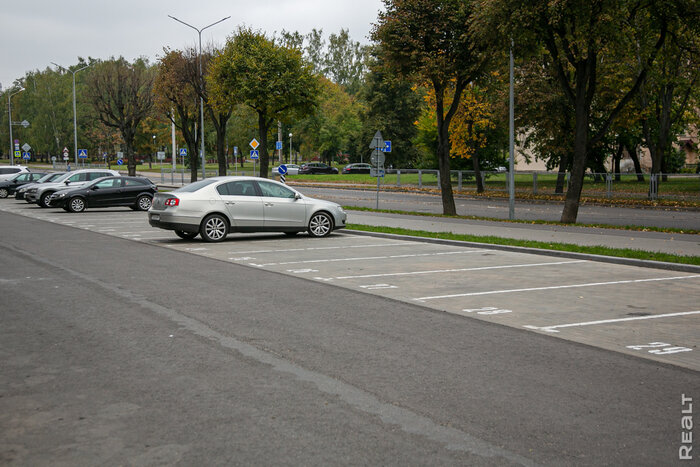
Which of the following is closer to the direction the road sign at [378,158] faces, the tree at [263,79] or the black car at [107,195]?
the tree

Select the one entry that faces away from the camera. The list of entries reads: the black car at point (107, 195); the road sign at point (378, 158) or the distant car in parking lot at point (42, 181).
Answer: the road sign

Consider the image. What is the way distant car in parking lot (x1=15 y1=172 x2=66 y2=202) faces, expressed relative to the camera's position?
facing the viewer and to the left of the viewer

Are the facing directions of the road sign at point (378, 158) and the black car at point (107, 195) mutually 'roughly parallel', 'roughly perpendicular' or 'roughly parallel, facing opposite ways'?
roughly perpendicular

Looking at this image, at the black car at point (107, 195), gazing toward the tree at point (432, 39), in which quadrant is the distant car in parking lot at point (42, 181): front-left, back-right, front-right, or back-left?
back-left

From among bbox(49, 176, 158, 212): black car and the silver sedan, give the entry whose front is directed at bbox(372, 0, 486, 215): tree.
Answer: the silver sedan

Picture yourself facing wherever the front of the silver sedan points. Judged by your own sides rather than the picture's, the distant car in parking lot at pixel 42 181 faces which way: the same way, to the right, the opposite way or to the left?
the opposite way

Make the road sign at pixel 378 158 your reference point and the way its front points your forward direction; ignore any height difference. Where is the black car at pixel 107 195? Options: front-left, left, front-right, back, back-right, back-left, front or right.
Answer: left

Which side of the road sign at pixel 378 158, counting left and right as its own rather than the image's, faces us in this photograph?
back

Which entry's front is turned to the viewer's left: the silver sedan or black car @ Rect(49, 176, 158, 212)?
the black car

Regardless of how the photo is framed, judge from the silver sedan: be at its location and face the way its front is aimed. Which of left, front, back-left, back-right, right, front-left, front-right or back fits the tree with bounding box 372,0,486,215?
front

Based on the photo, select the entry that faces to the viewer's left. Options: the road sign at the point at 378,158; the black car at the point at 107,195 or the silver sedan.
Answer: the black car

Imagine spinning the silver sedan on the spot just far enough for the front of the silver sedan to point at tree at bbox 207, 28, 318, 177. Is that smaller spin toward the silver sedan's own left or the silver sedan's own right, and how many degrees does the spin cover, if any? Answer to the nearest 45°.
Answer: approximately 45° to the silver sedan's own left

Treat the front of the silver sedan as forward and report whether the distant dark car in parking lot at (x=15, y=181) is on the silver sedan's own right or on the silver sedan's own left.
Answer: on the silver sedan's own left

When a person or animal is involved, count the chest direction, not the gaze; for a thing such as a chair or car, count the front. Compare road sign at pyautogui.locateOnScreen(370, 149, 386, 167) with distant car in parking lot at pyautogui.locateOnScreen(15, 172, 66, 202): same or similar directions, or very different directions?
very different directions

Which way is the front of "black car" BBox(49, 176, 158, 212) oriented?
to the viewer's left
